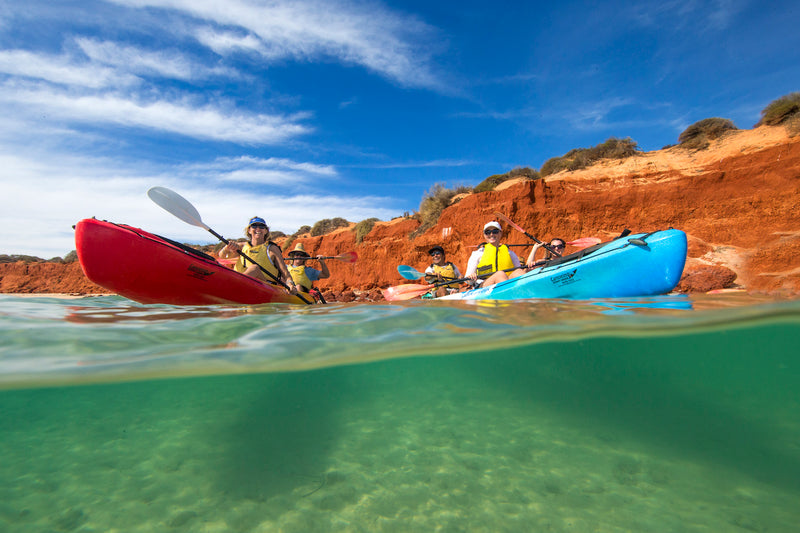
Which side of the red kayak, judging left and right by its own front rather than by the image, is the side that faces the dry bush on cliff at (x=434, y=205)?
back

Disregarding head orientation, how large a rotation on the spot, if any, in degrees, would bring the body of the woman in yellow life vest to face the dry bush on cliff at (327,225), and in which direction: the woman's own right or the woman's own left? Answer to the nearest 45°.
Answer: approximately 135° to the woman's own right

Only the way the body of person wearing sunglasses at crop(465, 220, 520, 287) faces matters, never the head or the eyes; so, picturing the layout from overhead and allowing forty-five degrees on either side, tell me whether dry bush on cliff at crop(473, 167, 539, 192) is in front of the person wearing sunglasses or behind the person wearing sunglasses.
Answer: behind

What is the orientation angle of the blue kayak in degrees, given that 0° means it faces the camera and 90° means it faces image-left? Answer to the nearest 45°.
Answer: approximately 315°

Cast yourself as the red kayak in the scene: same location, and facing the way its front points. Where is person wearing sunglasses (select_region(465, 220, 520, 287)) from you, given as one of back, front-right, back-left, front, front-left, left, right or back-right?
back-left

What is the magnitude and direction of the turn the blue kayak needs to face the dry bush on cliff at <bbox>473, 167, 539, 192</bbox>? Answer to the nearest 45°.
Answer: approximately 135° to its left

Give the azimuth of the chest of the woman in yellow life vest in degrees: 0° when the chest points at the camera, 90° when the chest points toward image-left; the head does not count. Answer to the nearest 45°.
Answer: approximately 45°

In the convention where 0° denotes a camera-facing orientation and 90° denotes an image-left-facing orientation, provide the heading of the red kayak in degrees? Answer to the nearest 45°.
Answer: approximately 45°

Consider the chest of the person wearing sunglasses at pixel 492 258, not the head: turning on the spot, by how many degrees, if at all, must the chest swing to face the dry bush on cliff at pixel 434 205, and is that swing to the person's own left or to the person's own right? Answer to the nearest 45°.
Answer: approximately 180°
